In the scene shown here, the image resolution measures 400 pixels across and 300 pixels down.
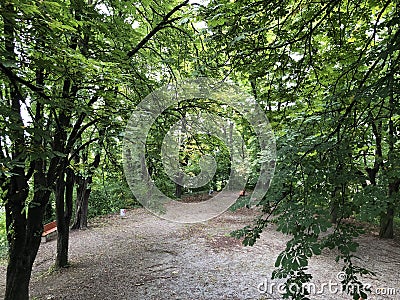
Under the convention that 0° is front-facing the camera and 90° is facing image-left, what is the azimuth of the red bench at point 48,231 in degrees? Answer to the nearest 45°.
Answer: approximately 315°

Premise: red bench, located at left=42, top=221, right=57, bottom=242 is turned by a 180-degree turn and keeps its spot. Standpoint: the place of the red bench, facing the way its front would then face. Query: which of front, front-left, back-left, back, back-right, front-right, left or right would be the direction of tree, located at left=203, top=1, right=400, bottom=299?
back-left

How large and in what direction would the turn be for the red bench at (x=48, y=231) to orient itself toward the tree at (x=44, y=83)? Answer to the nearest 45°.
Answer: approximately 45° to its right
